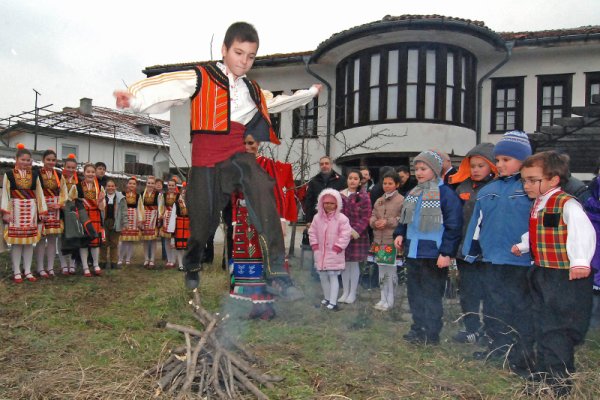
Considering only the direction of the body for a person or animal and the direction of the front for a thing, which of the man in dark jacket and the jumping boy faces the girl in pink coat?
the man in dark jacket

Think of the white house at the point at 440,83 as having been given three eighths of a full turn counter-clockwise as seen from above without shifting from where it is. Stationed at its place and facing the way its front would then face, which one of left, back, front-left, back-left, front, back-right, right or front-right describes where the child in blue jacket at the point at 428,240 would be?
back-right

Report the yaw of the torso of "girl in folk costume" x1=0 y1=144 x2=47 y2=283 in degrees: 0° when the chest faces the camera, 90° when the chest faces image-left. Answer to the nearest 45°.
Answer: approximately 0°

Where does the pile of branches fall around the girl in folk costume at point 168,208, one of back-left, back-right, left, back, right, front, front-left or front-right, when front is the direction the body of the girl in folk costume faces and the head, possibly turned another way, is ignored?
front

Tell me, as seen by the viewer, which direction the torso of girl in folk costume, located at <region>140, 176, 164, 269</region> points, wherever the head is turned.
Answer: toward the camera

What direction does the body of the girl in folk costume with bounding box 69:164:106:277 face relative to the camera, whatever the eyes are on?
toward the camera

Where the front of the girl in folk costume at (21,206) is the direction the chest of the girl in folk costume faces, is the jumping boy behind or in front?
in front

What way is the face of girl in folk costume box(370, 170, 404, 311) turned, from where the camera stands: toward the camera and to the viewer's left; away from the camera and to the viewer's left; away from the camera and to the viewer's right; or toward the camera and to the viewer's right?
toward the camera and to the viewer's left

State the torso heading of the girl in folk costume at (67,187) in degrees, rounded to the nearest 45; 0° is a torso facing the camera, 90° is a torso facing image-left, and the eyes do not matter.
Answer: approximately 0°

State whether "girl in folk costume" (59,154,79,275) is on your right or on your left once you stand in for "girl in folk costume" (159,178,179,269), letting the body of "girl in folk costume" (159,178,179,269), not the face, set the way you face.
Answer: on your right

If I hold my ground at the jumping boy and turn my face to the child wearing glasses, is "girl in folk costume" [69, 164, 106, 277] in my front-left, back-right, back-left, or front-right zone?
back-left

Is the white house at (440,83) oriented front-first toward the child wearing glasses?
yes

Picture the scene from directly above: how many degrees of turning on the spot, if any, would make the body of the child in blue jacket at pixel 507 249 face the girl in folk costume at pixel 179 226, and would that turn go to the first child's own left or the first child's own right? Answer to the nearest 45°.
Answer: approximately 90° to the first child's own right

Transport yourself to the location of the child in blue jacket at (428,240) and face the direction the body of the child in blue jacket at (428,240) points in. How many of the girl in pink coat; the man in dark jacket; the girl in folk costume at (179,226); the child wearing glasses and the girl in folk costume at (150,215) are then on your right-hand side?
4

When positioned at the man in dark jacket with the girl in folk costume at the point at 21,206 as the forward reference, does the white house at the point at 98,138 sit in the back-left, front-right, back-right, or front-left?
front-right

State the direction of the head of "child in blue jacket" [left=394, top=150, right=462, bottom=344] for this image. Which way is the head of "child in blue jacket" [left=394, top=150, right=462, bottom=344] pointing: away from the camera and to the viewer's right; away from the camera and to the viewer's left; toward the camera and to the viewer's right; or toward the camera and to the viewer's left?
toward the camera and to the viewer's left

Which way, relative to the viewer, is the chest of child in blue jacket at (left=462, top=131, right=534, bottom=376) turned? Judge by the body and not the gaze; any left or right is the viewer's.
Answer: facing the viewer and to the left of the viewer
